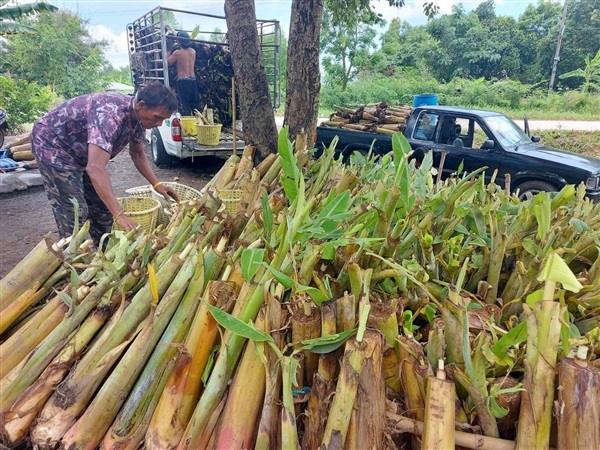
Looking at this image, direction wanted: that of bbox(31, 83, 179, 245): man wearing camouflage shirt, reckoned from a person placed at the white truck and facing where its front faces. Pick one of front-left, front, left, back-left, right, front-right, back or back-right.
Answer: back-left

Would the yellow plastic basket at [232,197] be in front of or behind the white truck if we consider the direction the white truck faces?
behind

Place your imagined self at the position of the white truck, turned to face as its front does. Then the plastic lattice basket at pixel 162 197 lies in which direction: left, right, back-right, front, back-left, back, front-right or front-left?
back-left

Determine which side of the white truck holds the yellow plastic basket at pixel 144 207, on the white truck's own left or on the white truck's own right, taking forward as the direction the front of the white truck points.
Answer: on the white truck's own left

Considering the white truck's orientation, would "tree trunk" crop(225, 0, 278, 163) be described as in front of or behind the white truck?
behind

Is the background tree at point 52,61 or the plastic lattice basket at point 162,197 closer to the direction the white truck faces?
the background tree

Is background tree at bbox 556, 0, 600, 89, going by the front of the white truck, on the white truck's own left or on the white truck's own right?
on the white truck's own right

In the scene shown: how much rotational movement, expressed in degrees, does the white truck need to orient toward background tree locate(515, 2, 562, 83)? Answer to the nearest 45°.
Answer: approximately 90° to its right

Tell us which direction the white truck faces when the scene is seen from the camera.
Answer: facing away from the viewer and to the left of the viewer

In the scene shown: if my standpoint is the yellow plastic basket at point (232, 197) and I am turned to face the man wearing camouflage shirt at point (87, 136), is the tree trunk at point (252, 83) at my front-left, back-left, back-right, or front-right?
back-right
